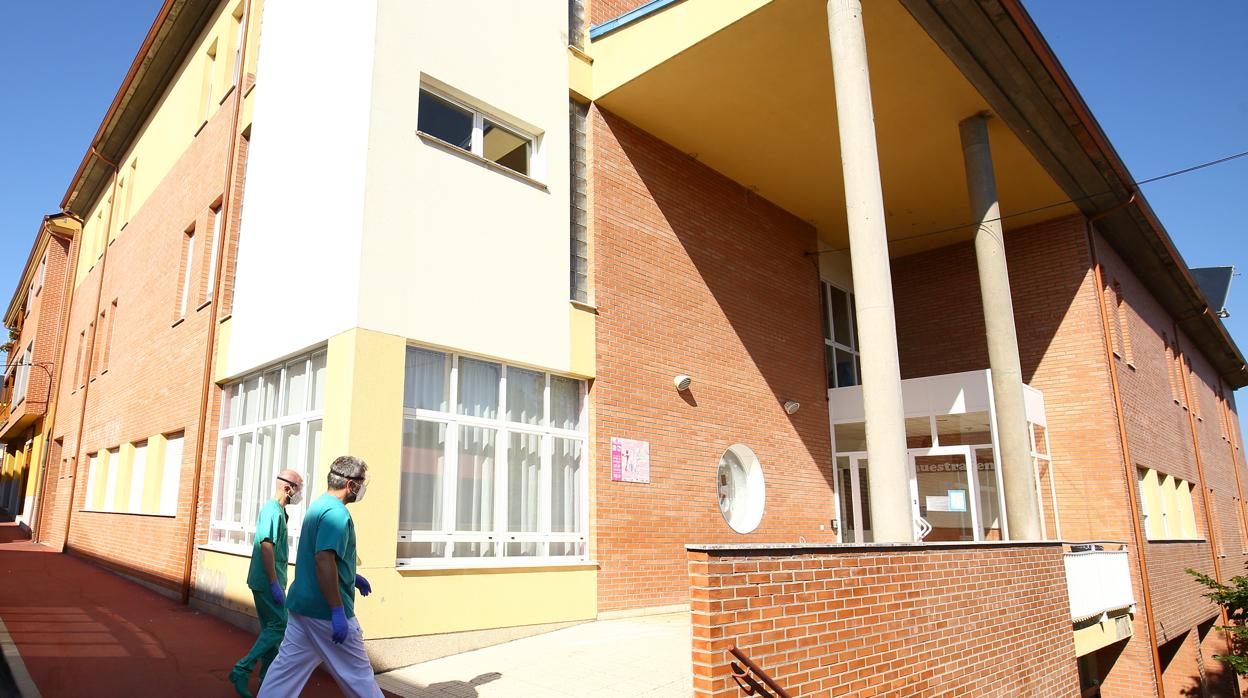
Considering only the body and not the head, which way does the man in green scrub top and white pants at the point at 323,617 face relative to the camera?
to the viewer's right

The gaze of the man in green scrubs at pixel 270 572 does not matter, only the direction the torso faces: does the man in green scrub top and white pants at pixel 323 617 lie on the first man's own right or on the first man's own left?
on the first man's own right

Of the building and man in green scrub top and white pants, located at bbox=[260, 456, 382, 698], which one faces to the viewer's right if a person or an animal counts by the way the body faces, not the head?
the man in green scrub top and white pants

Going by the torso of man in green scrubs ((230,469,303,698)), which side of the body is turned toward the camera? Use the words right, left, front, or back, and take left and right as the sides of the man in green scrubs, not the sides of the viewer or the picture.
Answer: right

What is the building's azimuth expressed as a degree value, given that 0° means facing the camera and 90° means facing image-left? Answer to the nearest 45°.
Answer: approximately 0°

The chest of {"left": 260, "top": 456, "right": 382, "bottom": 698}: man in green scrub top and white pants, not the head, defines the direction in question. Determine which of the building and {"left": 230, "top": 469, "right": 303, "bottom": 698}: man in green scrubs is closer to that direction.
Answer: the building
